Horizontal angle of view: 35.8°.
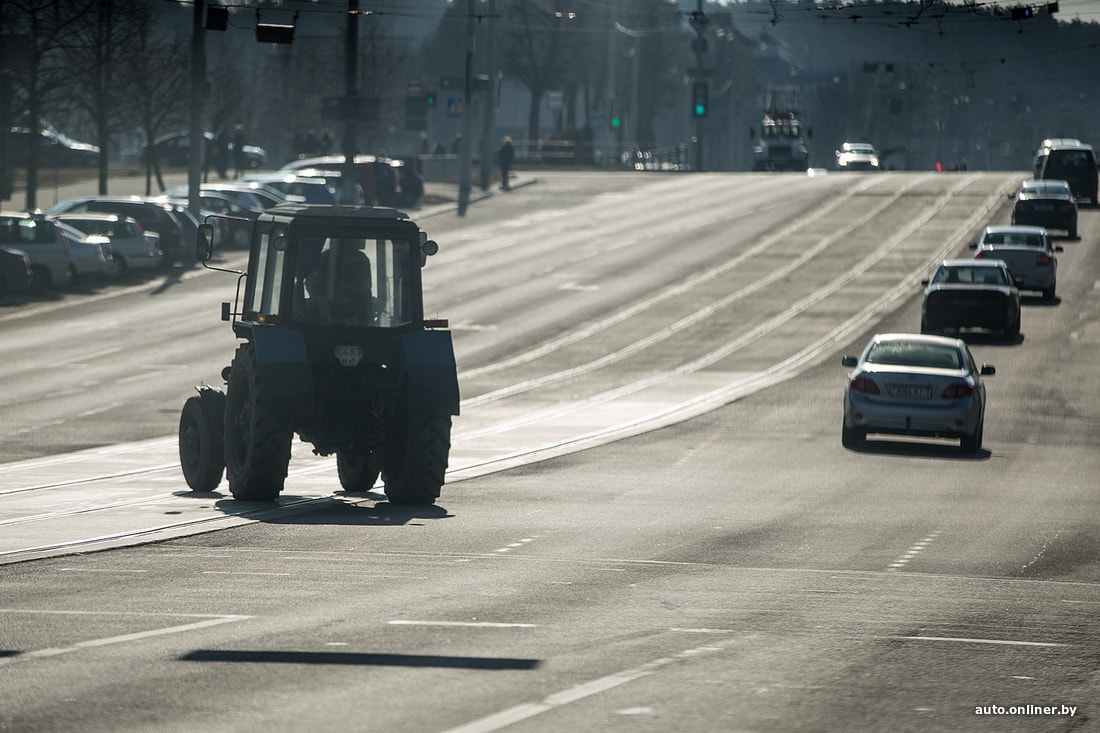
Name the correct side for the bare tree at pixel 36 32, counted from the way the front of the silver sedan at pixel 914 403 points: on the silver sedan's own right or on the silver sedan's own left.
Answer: on the silver sedan's own left

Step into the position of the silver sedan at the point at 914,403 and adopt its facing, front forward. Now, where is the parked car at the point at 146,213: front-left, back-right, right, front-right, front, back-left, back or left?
front-left

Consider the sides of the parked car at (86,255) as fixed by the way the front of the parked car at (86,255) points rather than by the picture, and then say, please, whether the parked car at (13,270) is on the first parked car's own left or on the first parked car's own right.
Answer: on the first parked car's own right

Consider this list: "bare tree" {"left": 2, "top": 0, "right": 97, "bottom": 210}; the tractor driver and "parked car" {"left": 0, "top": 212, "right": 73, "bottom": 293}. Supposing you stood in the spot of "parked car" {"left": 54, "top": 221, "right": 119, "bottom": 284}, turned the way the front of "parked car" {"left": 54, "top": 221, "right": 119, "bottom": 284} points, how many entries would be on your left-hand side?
1

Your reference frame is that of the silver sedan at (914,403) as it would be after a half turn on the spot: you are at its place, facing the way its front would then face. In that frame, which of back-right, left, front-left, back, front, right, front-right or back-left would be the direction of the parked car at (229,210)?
back-right

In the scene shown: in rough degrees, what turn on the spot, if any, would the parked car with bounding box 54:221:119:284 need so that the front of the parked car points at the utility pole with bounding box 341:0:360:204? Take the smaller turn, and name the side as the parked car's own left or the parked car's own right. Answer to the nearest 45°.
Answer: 0° — it already faces it

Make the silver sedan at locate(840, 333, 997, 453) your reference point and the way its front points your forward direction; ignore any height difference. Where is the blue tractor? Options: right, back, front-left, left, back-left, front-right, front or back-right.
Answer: back-left

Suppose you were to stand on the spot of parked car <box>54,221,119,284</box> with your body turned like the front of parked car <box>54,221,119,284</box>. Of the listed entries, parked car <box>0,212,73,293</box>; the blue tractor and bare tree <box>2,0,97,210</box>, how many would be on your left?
1

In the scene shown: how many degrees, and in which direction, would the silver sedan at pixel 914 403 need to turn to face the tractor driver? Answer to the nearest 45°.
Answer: approximately 135° to its left

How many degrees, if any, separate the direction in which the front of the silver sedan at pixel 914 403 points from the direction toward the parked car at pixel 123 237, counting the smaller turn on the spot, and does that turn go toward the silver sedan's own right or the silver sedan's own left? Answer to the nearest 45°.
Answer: approximately 45° to the silver sedan's own left

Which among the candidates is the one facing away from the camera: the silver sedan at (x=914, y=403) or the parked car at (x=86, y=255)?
the silver sedan

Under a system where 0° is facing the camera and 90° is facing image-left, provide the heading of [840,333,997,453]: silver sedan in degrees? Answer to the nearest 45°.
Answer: approximately 180°

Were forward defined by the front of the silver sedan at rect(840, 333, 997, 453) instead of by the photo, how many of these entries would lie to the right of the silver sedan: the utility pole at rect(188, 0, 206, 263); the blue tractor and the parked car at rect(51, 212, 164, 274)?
0

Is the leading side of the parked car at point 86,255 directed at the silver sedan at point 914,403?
no

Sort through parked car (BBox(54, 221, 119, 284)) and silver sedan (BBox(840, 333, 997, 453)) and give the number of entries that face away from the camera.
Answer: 1
